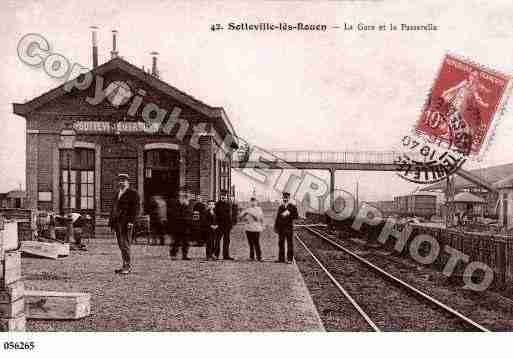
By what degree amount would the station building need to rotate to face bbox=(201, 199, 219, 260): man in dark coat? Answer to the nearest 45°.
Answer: approximately 45° to its left

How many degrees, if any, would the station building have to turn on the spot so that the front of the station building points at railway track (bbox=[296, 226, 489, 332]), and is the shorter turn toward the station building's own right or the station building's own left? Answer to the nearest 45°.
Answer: approximately 45° to the station building's own left

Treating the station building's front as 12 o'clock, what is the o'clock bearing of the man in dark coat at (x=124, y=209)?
The man in dark coat is roughly at 12 o'clock from the station building.

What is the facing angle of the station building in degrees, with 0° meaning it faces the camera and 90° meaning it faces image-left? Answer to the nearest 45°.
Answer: approximately 0°

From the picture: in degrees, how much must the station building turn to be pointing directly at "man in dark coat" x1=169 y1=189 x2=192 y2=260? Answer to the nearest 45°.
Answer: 0° — it already faces them
